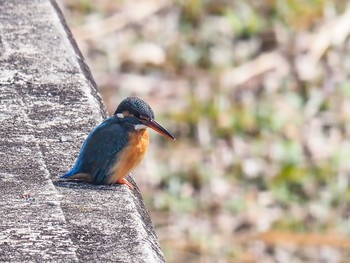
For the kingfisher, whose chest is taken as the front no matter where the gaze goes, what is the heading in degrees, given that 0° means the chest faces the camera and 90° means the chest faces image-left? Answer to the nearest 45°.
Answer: approximately 270°
